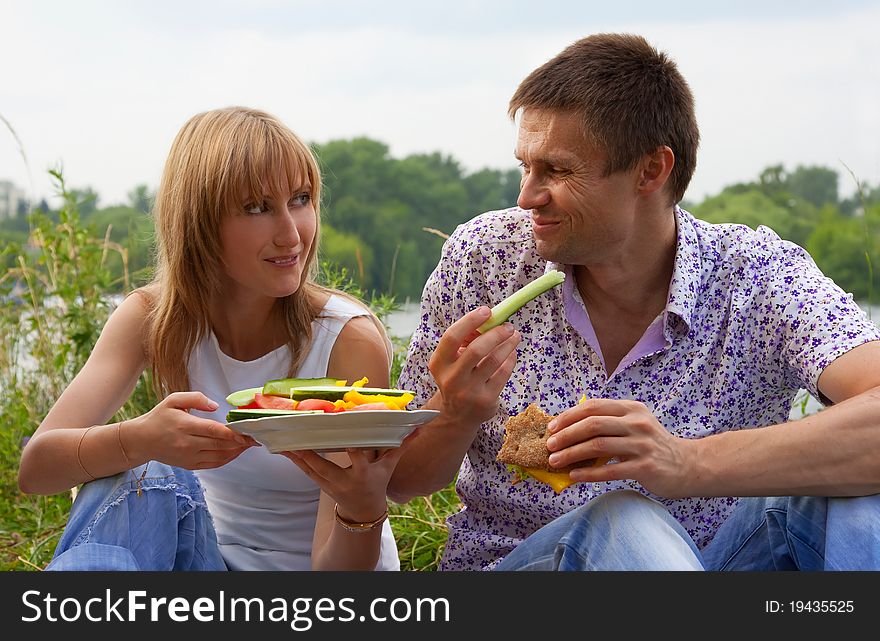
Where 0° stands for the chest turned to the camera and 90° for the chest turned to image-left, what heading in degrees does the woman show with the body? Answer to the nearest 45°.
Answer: approximately 0°

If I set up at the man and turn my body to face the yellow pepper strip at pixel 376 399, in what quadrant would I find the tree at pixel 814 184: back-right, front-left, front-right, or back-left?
back-right

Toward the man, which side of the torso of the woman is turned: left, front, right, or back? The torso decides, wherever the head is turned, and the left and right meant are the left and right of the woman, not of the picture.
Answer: left

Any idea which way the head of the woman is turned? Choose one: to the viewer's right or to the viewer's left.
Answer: to the viewer's right
